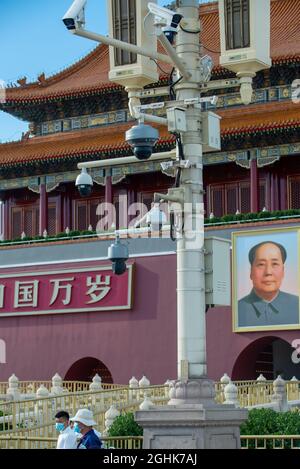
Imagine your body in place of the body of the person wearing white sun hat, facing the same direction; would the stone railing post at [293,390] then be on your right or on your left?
on your right

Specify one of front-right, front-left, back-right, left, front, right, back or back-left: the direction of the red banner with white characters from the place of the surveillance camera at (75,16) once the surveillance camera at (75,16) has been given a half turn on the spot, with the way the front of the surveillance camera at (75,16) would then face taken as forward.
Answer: front-left

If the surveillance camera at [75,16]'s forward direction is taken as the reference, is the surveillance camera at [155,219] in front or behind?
behind

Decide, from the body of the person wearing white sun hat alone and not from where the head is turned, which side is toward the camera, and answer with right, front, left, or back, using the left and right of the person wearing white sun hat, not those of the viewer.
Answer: left

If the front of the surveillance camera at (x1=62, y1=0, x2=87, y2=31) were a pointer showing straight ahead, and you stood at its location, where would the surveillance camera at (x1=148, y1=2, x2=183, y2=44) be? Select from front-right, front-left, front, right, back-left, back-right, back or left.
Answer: back-left

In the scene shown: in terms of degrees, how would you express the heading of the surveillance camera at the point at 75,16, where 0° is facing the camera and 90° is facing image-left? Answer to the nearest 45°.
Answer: approximately 45°
